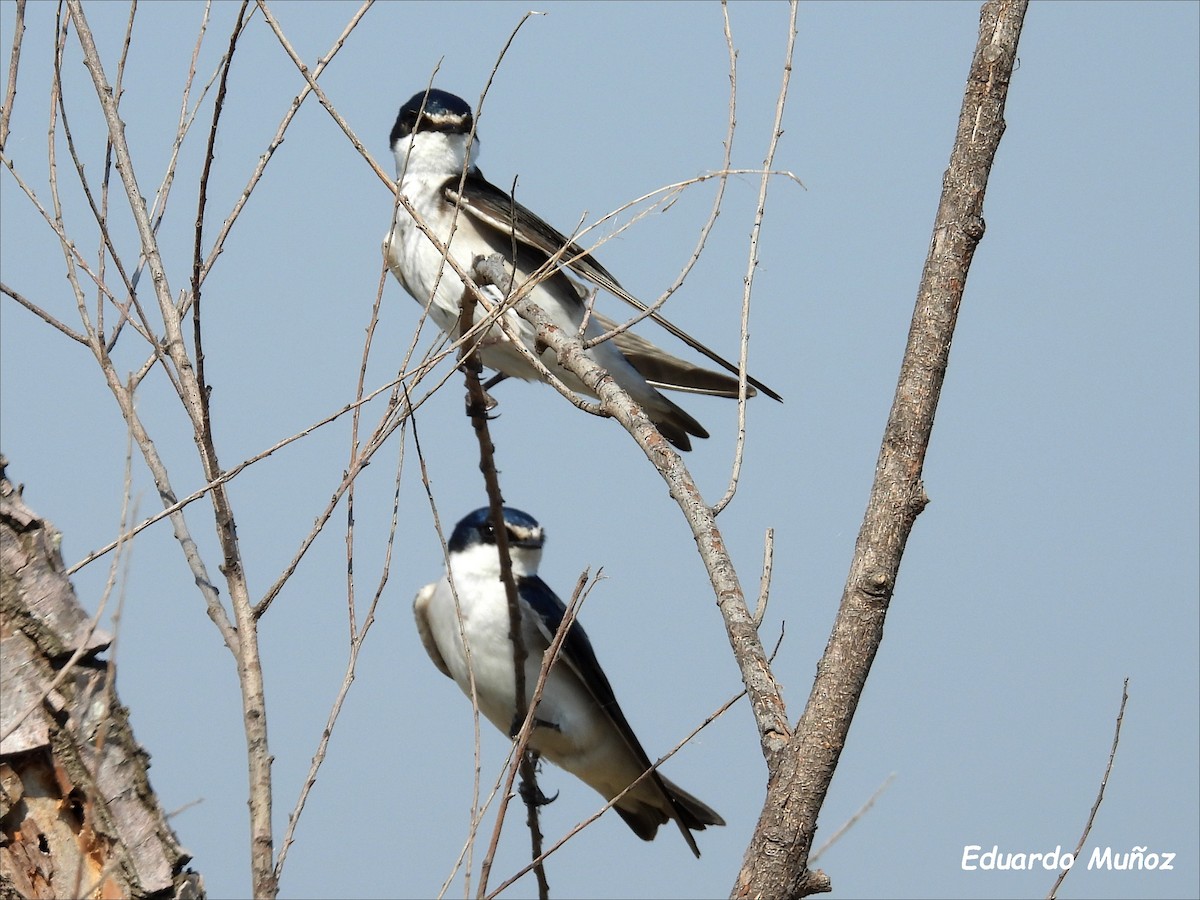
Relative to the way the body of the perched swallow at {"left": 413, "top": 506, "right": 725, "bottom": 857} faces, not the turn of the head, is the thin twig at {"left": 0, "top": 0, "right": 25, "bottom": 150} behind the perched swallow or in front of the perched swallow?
in front

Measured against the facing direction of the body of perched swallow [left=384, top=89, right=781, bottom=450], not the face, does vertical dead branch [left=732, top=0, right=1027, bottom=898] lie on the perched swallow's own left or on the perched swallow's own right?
on the perched swallow's own left

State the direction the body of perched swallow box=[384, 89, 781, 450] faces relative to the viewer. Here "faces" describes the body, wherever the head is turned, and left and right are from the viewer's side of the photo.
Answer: facing the viewer and to the left of the viewer
